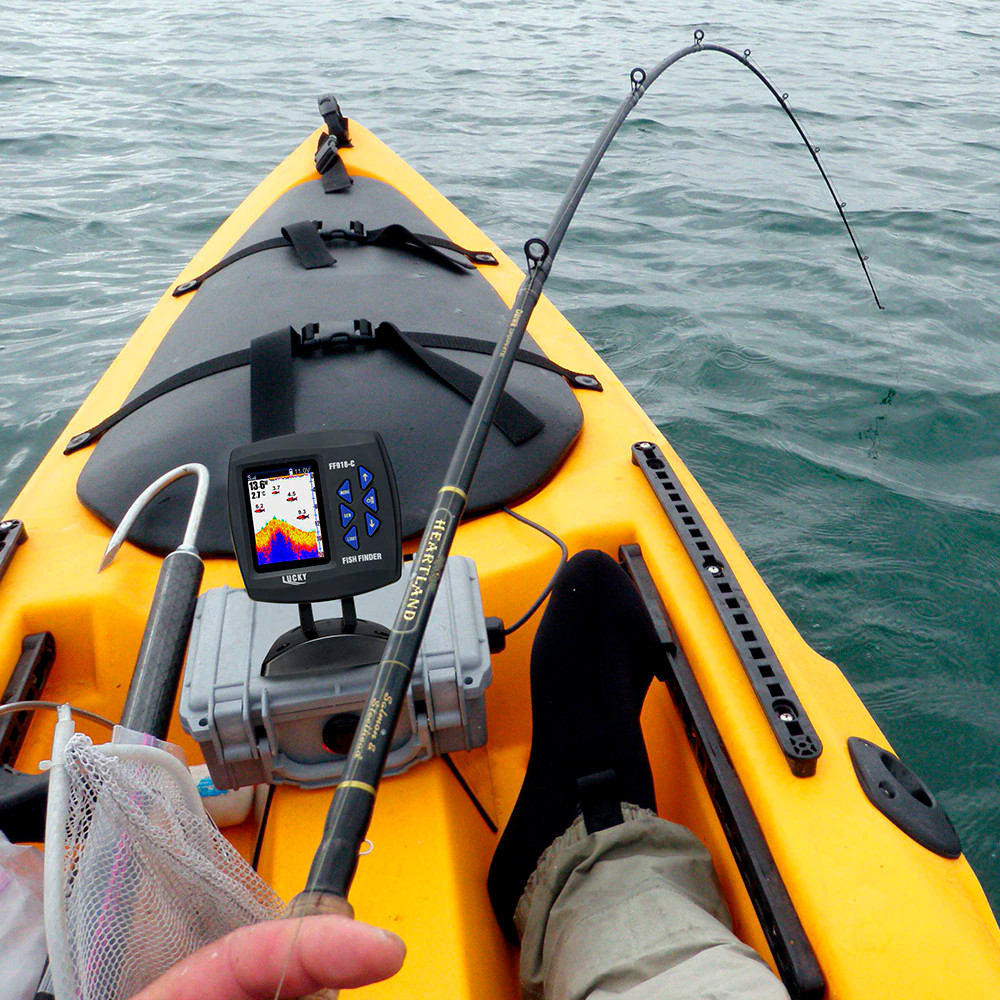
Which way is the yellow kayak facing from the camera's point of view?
away from the camera

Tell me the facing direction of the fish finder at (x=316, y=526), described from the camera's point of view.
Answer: facing the viewer
